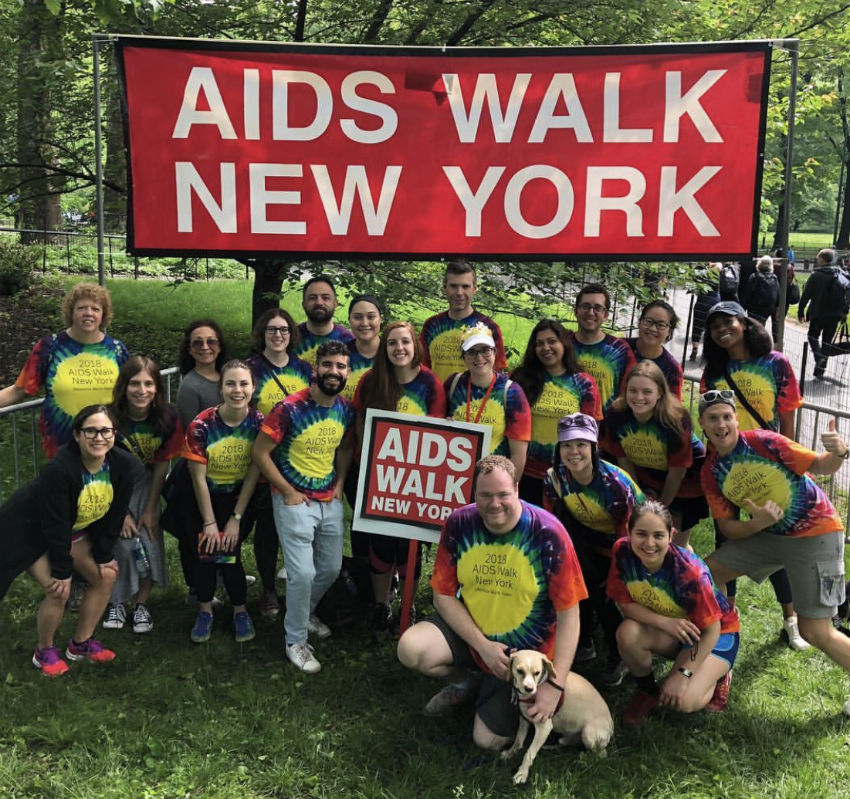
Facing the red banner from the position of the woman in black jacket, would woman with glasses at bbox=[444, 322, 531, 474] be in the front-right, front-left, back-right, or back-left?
front-right

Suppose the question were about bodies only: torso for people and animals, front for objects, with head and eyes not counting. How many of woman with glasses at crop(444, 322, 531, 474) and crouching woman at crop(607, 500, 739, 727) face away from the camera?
0

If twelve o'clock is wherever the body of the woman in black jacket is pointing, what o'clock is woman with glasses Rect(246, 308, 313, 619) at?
The woman with glasses is roughly at 10 o'clock from the woman in black jacket.

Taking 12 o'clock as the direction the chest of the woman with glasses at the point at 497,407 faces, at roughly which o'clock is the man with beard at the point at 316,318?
The man with beard is roughly at 4 o'clock from the woman with glasses.

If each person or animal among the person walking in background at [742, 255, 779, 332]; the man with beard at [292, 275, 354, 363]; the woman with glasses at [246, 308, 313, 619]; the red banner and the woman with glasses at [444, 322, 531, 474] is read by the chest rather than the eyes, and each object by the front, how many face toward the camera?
4

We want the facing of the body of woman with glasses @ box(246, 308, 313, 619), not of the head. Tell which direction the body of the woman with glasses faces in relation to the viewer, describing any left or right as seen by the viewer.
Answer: facing the viewer

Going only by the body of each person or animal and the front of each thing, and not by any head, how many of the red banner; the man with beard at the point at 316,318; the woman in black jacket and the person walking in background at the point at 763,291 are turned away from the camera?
1

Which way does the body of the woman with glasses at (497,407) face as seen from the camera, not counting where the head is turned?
toward the camera

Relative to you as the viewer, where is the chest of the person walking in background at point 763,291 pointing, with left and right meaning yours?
facing away from the viewer

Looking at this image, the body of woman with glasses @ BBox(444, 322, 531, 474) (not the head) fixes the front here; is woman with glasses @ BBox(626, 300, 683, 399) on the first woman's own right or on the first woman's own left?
on the first woman's own left

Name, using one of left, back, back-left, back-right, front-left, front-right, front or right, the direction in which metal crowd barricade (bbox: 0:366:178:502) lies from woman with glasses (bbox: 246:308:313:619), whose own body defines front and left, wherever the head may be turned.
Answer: back-right

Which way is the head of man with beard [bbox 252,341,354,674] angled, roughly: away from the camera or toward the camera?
toward the camera

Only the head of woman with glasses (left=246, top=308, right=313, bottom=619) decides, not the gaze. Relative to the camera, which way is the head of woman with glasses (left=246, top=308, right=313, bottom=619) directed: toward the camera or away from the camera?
toward the camera
